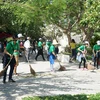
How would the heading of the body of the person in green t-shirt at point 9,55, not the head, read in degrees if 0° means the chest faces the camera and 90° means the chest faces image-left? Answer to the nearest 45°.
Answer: approximately 315°
